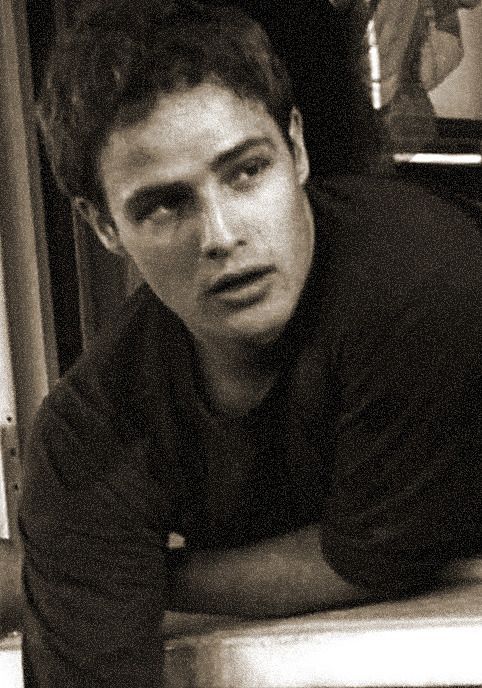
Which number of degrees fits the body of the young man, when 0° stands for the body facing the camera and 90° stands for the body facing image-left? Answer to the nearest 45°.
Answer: approximately 0°
